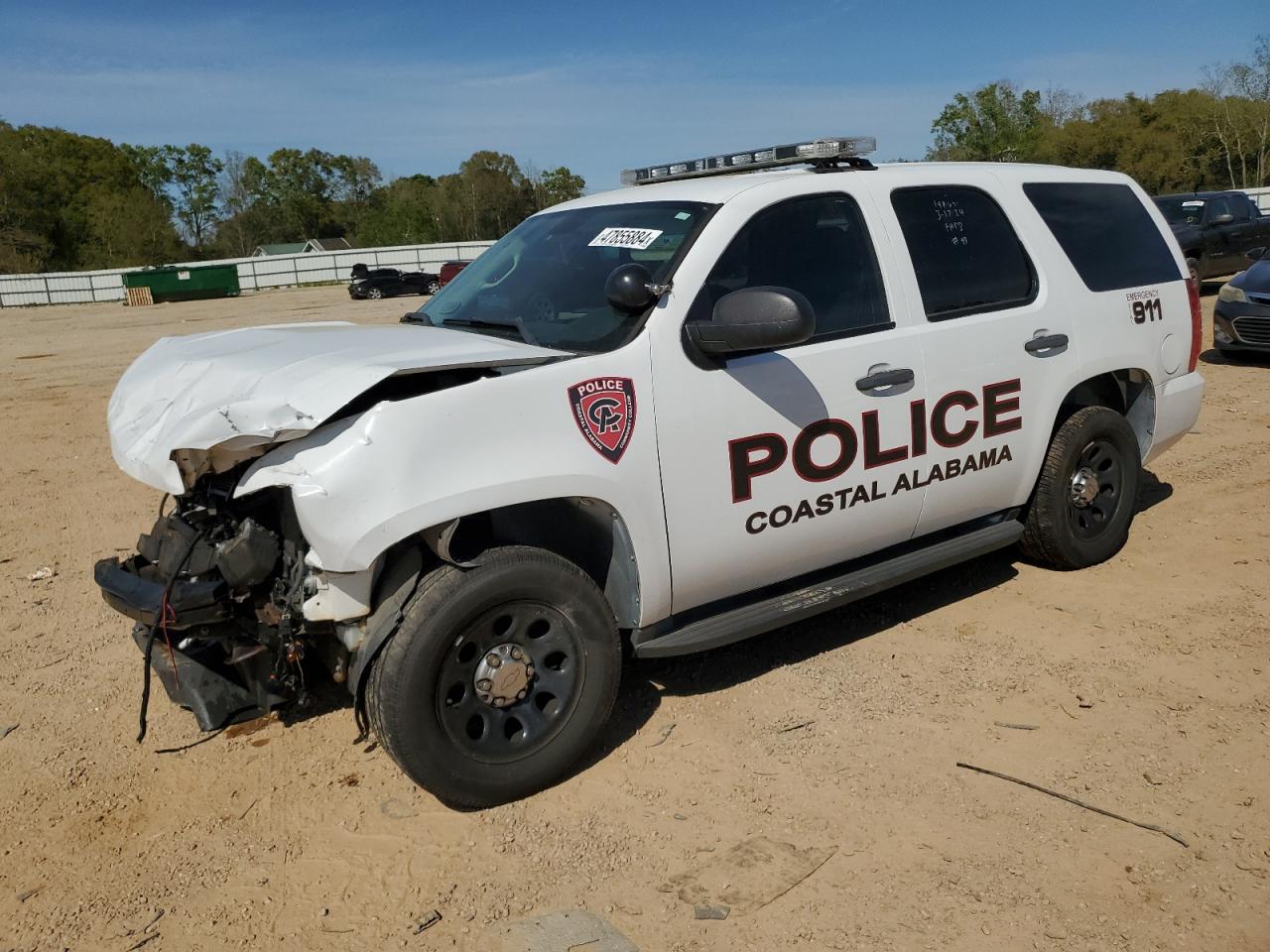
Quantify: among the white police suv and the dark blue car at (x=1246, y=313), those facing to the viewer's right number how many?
0

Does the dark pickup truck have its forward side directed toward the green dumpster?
no

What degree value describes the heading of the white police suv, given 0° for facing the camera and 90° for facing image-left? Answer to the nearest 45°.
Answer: approximately 45°

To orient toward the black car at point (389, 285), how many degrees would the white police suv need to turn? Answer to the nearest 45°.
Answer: approximately 135° to its right

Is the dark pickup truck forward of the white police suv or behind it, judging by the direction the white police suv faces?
behind

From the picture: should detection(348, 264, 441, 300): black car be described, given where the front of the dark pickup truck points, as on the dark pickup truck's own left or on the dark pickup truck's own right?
on the dark pickup truck's own right

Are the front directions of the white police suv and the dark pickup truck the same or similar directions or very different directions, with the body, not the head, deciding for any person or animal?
same or similar directions

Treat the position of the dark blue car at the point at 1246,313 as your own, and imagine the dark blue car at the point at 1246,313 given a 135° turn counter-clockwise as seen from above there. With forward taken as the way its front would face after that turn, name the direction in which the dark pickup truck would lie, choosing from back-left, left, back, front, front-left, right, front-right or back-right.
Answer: front-left

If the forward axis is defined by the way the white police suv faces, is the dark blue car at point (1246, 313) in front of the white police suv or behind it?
behind

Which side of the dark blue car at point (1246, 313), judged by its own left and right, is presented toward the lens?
front

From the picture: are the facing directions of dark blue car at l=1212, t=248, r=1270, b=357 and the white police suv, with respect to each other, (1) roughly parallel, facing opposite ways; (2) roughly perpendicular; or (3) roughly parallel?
roughly parallel

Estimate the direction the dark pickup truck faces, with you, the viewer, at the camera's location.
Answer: facing the viewer and to the left of the viewer
